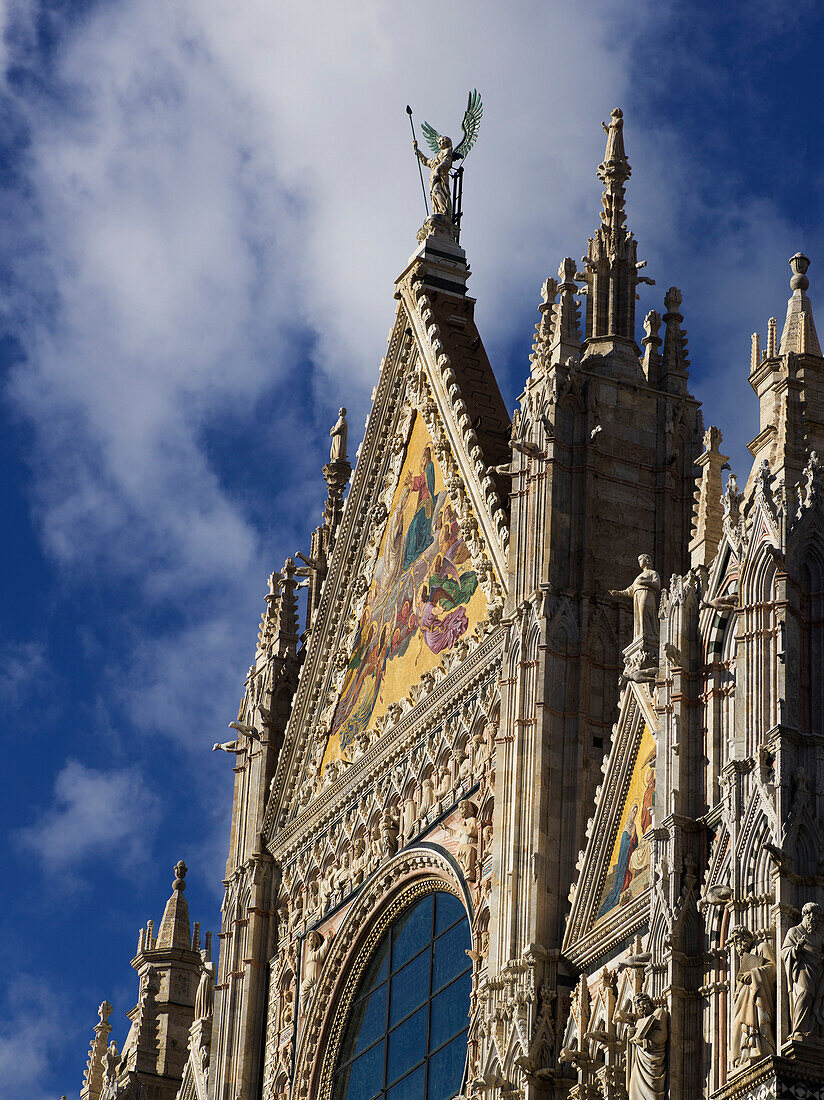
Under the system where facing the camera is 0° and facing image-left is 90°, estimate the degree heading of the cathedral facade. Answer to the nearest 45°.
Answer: approximately 45°

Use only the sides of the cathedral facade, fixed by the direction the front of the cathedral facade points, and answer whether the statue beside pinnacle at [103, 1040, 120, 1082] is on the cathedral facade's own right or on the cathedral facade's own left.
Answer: on the cathedral facade's own right
